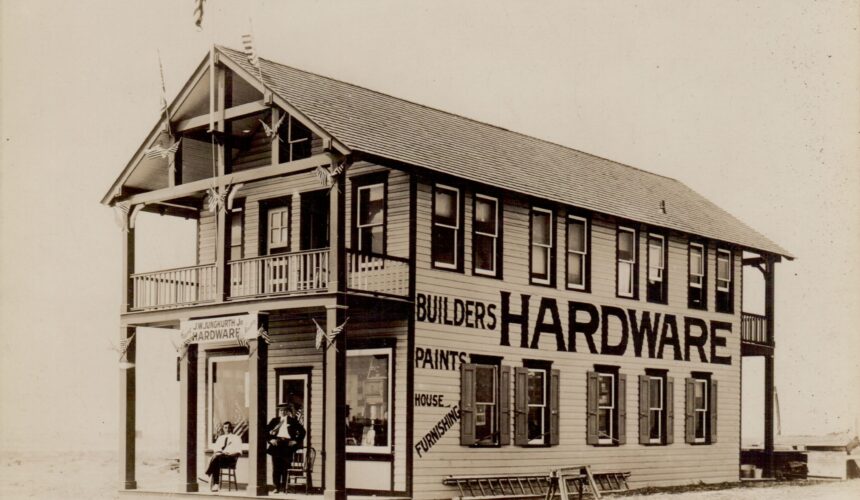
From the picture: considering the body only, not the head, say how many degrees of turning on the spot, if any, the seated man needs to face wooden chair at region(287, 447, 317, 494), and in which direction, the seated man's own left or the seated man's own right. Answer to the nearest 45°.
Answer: approximately 135° to the seated man's own left

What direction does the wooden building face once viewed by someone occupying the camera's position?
facing the viewer and to the left of the viewer
